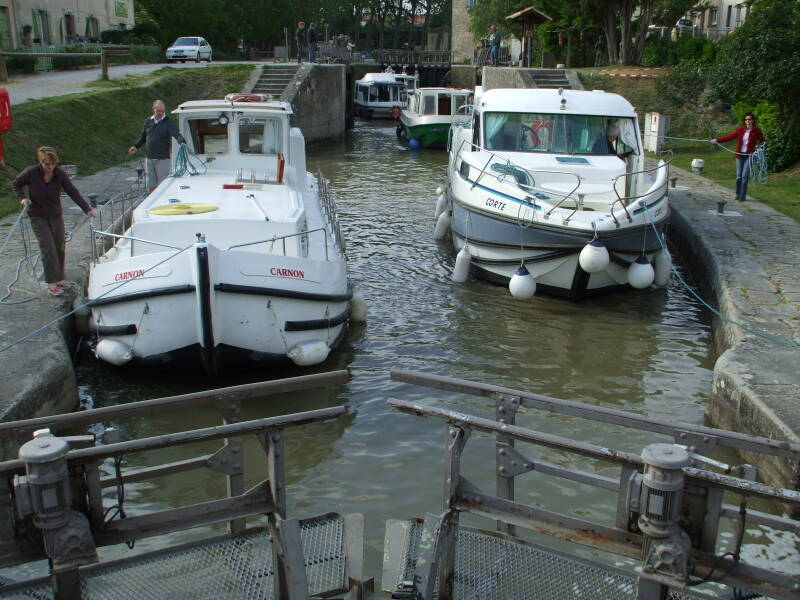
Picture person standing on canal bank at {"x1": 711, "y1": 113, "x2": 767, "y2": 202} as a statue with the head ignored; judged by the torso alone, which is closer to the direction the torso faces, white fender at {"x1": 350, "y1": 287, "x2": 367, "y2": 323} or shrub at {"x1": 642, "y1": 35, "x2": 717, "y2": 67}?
the white fender

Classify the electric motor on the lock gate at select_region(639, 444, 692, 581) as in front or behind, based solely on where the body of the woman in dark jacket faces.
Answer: in front

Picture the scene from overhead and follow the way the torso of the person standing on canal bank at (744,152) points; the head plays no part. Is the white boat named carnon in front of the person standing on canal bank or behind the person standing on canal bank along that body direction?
in front

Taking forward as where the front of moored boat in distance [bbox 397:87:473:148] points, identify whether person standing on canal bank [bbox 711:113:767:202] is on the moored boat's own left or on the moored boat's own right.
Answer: on the moored boat's own left
